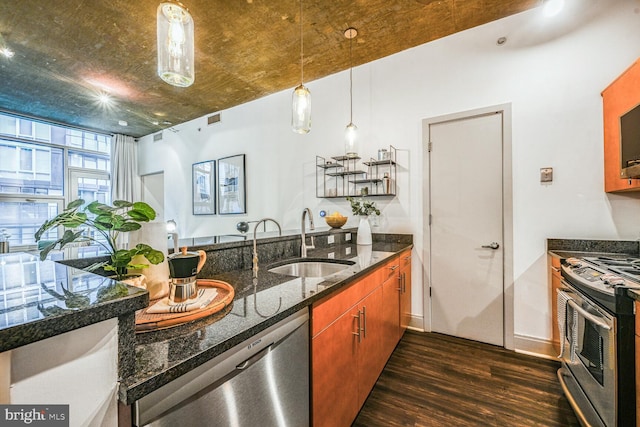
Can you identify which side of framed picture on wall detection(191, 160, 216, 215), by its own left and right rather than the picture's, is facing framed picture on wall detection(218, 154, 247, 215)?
left

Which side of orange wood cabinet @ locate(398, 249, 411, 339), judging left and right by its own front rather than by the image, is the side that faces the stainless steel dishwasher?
right

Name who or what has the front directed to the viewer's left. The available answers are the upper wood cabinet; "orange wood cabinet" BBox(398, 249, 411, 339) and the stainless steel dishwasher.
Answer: the upper wood cabinet

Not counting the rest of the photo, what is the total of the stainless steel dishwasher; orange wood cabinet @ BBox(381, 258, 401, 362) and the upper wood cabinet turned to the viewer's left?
1

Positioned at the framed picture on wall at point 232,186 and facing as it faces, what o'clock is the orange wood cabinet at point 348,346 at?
The orange wood cabinet is roughly at 10 o'clock from the framed picture on wall.

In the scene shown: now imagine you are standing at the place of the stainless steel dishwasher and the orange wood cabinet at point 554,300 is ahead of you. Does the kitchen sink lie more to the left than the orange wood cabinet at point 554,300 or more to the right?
left

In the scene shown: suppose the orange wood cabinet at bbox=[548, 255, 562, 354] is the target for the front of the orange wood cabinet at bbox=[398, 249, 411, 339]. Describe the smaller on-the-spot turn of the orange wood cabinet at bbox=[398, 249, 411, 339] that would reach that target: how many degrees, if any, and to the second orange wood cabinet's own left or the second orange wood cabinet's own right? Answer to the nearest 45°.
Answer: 0° — it already faces it

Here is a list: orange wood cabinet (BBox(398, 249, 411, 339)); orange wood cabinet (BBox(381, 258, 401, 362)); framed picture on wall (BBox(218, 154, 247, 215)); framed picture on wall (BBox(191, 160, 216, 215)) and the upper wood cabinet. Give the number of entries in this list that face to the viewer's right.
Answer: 2

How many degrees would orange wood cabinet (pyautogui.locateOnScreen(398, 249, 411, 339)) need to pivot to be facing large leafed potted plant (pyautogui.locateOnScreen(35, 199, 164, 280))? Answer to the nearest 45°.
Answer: approximately 135° to its right

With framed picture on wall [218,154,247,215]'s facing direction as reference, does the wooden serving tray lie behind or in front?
in front

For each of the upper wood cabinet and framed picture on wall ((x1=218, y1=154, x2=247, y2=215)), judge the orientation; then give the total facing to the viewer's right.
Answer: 0

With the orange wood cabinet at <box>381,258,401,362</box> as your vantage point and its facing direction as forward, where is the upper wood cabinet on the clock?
The upper wood cabinet is roughly at 12 o'clock from the orange wood cabinet.

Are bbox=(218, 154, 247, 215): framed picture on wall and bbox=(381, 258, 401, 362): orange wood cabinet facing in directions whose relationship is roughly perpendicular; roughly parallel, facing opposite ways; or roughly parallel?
roughly perpendicular

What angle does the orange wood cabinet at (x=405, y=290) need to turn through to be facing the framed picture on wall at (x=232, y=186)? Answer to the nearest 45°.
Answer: approximately 180°

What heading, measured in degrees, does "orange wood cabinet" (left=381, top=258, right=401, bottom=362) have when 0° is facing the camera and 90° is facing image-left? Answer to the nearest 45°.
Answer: approximately 270°

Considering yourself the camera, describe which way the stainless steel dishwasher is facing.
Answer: facing the viewer and to the right of the viewer

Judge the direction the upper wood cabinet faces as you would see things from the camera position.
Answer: facing to the left of the viewer

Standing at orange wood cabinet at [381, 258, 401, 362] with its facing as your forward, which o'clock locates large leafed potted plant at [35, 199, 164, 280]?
The large leafed potted plant is roughly at 4 o'clock from the orange wood cabinet.
